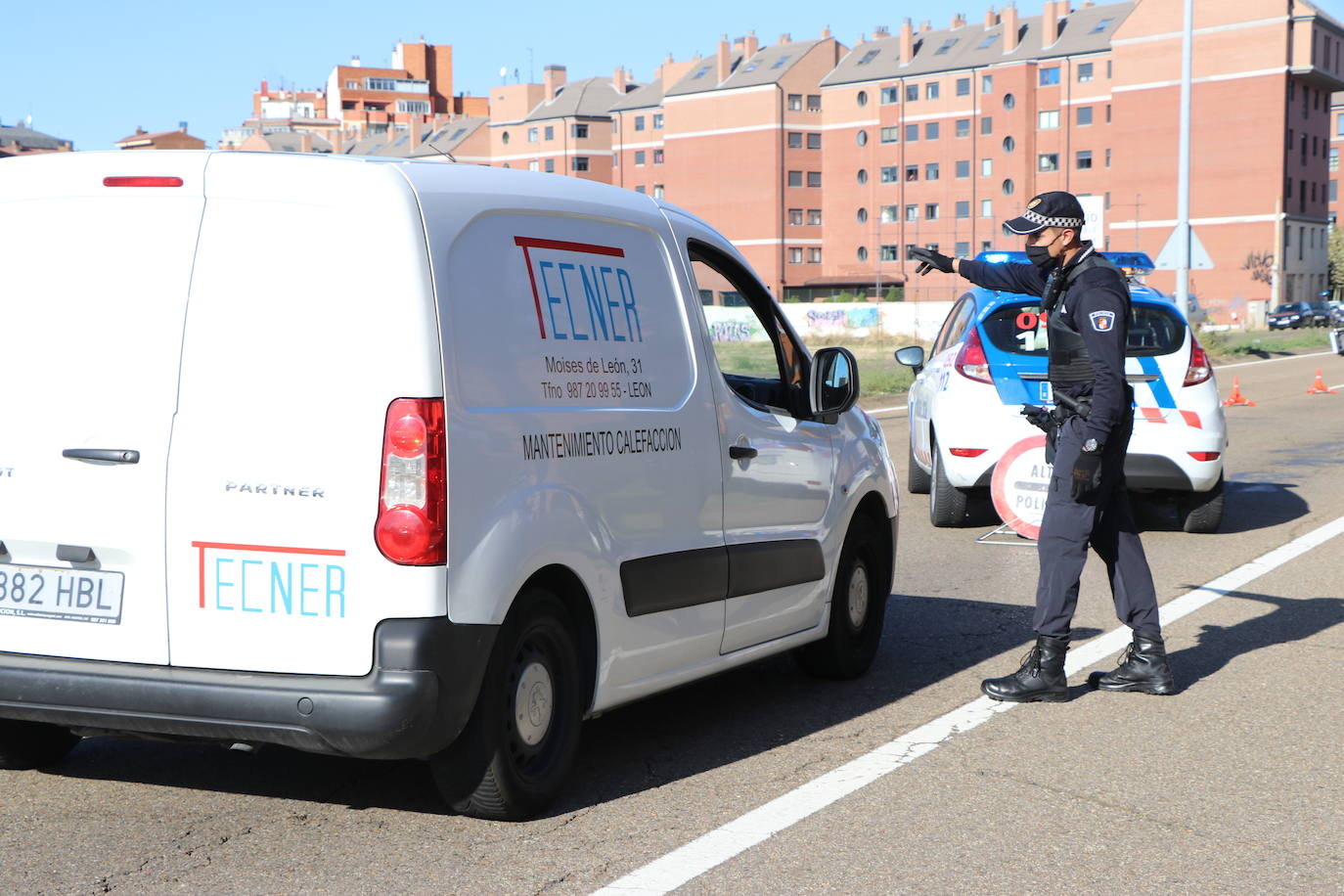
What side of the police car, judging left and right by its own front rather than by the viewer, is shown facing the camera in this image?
back

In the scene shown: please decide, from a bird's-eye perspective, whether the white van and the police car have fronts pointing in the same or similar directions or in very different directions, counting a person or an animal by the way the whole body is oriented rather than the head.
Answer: same or similar directions

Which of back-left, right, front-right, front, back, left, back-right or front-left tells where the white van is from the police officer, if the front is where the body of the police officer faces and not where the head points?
front-left

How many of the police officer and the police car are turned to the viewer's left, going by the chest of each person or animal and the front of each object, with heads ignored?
1

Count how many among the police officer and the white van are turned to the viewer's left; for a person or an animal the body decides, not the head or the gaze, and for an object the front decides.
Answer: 1

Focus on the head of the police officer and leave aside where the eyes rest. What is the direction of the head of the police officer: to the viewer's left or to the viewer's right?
to the viewer's left

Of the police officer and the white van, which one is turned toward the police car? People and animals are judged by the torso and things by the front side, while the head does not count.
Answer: the white van

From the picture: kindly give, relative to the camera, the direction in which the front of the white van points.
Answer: facing away from the viewer and to the right of the viewer

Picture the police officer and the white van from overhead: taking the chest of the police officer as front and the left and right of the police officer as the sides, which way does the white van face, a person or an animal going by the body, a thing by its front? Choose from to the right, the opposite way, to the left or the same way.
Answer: to the right

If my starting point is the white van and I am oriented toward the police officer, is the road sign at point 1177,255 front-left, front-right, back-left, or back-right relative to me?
front-left

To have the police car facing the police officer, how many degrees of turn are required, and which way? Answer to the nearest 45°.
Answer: approximately 180°

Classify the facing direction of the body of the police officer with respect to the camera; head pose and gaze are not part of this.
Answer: to the viewer's left

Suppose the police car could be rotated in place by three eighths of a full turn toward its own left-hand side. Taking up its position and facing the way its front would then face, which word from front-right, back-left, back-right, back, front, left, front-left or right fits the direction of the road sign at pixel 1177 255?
back-right

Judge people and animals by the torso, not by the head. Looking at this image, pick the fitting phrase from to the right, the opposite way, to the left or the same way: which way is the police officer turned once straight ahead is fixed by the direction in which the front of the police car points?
to the left

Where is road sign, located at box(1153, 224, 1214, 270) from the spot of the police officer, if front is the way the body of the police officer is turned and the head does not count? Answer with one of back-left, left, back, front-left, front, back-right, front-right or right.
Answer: right
